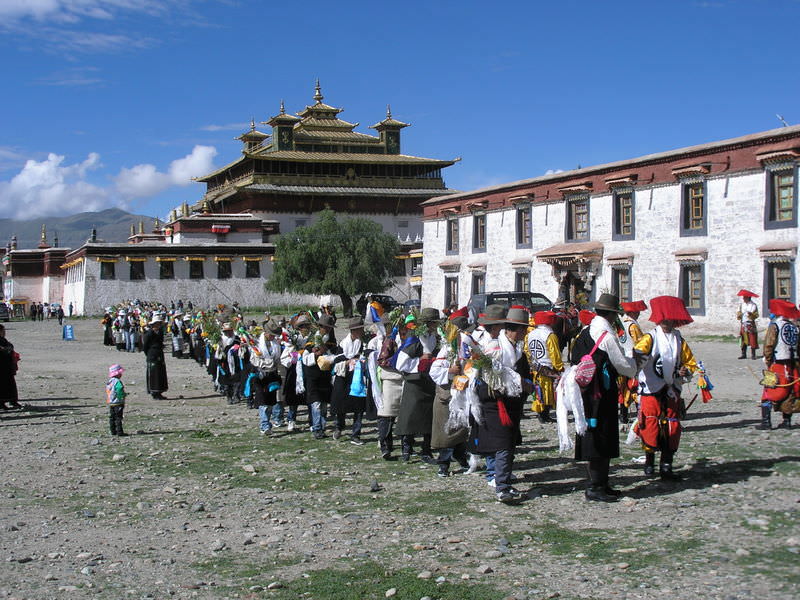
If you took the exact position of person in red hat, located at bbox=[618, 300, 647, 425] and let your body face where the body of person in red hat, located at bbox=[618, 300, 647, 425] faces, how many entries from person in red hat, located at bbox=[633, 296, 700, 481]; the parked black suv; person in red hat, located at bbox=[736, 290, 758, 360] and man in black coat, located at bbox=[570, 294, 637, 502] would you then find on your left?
2
